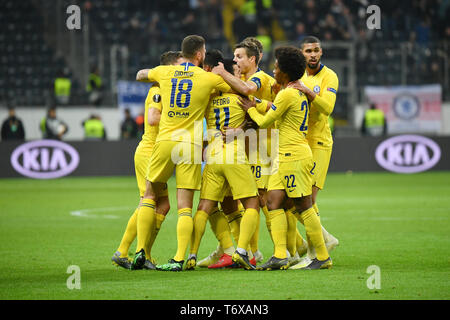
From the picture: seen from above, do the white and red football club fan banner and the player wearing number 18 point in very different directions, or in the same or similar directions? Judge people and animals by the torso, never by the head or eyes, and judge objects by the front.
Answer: very different directions

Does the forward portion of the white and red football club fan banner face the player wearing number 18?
yes

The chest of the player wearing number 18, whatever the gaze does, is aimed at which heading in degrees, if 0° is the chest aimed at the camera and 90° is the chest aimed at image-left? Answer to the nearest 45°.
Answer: approximately 180°

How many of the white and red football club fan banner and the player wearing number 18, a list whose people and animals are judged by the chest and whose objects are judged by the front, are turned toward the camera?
1

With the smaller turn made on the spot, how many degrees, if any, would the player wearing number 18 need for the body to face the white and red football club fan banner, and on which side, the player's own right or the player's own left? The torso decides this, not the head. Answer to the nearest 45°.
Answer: approximately 45° to the player's own right

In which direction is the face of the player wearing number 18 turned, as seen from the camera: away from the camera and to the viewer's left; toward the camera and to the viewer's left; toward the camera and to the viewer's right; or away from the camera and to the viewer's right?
away from the camera and to the viewer's right

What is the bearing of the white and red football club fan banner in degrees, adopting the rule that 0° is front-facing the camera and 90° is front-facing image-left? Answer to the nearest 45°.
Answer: approximately 0°
